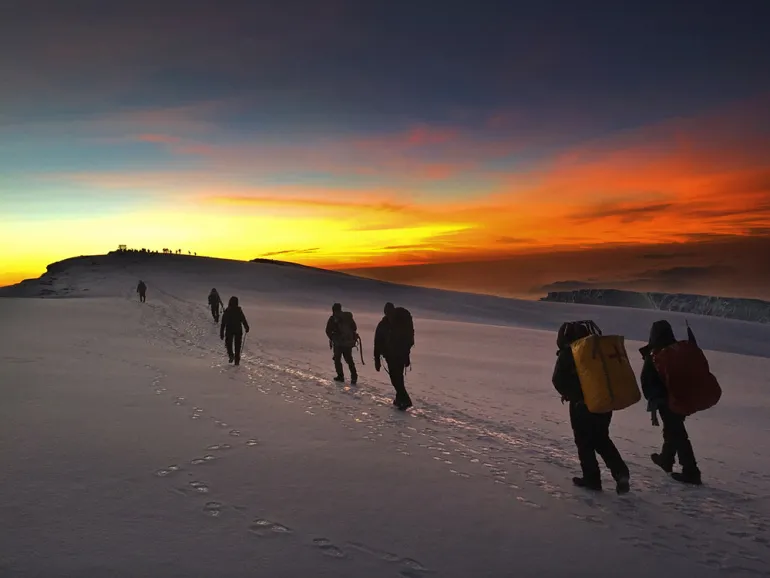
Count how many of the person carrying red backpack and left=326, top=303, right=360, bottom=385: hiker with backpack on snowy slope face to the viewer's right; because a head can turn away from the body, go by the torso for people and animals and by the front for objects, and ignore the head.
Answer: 0

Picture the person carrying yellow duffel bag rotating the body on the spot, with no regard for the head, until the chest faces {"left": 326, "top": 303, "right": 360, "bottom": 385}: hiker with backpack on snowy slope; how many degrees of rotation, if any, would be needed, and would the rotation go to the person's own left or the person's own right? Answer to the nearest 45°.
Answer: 0° — they already face them

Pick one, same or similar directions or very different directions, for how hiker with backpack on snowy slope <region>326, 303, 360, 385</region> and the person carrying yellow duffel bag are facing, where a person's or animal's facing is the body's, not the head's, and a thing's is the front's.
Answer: same or similar directions

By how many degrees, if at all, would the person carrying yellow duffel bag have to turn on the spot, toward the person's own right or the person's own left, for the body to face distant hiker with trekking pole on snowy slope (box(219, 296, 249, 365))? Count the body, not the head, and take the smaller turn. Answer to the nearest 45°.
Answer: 0° — they already face them

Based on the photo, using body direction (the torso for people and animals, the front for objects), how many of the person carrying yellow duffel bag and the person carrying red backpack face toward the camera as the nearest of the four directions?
0

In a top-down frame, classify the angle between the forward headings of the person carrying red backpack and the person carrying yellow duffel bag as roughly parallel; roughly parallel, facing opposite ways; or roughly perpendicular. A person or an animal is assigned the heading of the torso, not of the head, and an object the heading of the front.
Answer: roughly parallel

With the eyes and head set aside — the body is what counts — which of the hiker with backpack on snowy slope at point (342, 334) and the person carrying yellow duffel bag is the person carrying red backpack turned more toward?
the hiker with backpack on snowy slope

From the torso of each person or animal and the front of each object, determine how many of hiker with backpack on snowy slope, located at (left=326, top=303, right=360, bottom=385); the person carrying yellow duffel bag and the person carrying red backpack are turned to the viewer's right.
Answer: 0

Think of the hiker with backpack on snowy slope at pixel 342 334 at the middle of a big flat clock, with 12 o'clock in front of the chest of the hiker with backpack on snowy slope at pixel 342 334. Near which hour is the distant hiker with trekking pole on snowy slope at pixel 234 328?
the distant hiker with trekking pole on snowy slope at pixel 234 328 is roughly at 12 o'clock from the hiker with backpack on snowy slope at pixel 342 334.

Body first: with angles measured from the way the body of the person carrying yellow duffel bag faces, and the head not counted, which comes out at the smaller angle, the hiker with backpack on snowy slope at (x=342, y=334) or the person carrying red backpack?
the hiker with backpack on snowy slope

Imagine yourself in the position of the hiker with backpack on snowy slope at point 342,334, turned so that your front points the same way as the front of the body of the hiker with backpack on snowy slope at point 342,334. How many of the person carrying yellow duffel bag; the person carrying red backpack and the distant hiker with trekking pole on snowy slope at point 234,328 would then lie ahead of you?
1

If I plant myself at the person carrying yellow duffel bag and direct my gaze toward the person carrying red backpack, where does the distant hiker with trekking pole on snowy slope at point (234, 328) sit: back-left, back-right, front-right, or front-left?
back-left

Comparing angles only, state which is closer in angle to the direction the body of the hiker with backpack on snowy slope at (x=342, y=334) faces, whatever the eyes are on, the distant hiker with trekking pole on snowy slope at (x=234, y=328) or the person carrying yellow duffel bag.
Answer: the distant hiker with trekking pole on snowy slope

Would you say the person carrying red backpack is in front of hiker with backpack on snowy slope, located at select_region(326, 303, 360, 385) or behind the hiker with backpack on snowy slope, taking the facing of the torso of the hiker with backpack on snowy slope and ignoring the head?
behind

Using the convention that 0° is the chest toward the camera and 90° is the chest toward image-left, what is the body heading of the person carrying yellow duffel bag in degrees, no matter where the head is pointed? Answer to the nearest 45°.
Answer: approximately 135°

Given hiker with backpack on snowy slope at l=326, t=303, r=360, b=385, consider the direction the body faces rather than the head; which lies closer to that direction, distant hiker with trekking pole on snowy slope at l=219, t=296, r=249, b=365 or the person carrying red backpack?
the distant hiker with trekking pole on snowy slope
